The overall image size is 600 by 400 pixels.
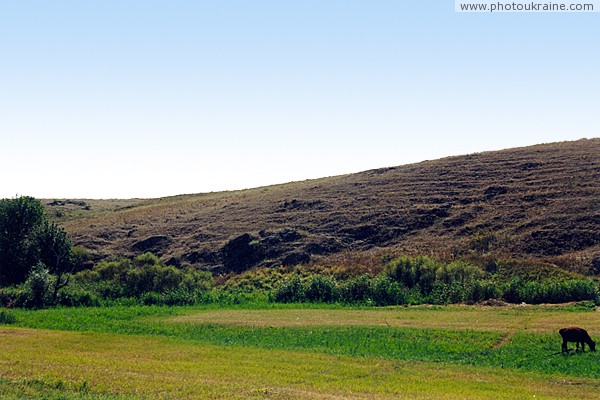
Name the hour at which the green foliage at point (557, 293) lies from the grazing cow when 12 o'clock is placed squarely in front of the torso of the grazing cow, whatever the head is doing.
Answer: The green foliage is roughly at 9 o'clock from the grazing cow.

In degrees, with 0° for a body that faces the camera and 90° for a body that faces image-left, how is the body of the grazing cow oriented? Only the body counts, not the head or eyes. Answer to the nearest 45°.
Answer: approximately 270°
